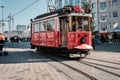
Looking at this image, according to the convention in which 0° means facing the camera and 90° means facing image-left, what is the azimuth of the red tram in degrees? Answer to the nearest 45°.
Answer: approximately 315°
